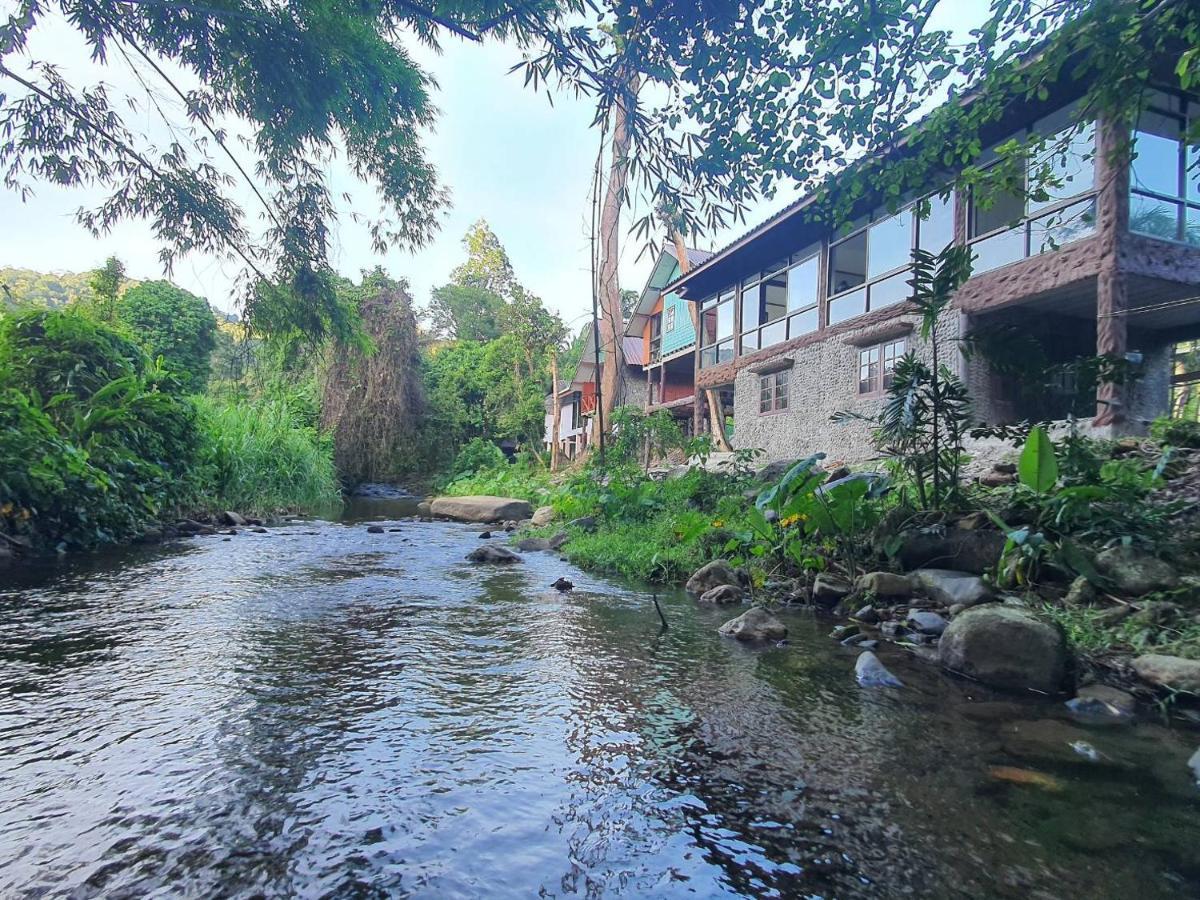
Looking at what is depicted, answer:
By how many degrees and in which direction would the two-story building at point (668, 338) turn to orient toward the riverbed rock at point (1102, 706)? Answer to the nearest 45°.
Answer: approximately 45° to its left

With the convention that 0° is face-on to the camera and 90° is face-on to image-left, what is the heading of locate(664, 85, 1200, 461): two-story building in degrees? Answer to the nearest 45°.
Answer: approximately 45°

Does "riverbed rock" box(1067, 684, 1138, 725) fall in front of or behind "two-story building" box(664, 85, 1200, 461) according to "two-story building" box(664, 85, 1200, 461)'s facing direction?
in front

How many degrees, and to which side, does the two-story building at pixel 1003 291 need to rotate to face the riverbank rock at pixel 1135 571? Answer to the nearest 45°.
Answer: approximately 45° to its left

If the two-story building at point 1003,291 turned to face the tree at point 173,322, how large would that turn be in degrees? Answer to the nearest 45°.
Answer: approximately 45° to its right

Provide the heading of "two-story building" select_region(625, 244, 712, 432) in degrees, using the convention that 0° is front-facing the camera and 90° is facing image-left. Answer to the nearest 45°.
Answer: approximately 45°

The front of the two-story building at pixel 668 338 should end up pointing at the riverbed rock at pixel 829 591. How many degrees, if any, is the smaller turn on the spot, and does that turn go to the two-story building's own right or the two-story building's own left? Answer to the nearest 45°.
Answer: approximately 45° to the two-story building's own left

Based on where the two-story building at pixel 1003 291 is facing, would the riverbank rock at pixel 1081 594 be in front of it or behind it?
in front

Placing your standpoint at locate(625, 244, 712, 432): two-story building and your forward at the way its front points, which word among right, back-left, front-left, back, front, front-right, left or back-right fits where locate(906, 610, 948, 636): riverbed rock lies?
front-left

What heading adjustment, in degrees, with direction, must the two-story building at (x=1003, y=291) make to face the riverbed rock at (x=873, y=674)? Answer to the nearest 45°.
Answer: approximately 45° to its left

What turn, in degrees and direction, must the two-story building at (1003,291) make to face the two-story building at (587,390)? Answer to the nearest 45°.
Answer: approximately 90° to its right

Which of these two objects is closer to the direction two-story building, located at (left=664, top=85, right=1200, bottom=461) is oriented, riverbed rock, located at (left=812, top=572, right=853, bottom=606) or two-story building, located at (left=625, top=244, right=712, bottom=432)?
the riverbed rock

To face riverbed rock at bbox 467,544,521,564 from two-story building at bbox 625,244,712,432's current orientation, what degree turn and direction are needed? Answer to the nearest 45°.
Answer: approximately 45° to its left

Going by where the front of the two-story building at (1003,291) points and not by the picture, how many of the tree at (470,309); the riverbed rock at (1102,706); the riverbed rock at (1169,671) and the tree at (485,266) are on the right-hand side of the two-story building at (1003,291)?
2
